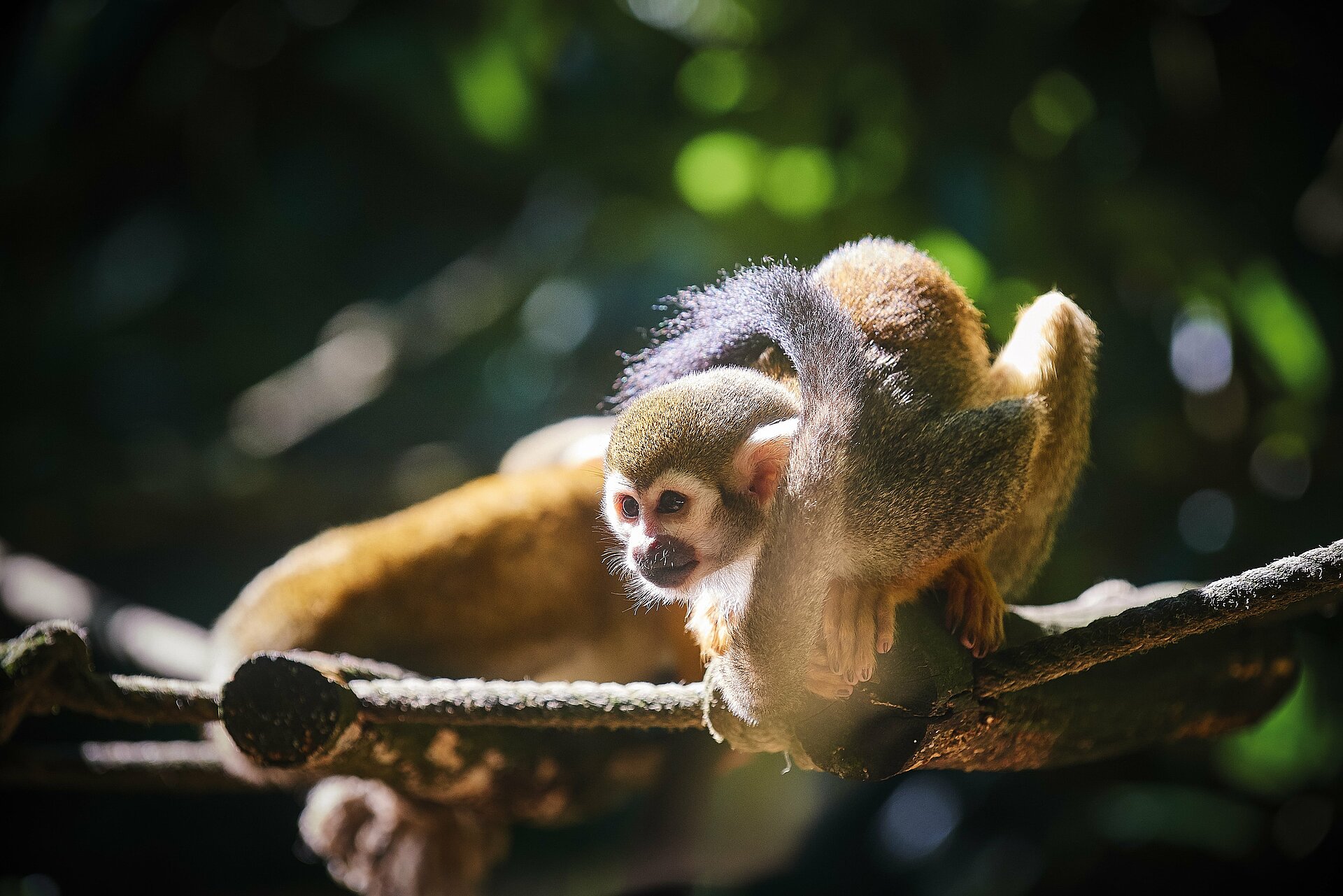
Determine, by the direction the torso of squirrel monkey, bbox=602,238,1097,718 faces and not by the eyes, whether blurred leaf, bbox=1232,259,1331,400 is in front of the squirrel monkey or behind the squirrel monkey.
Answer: behind

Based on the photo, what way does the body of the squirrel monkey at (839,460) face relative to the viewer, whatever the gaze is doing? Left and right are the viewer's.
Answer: facing the viewer and to the left of the viewer

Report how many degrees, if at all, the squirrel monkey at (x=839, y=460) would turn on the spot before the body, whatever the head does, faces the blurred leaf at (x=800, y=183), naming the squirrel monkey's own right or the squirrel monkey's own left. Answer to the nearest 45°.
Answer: approximately 135° to the squirrel monkey's own right
